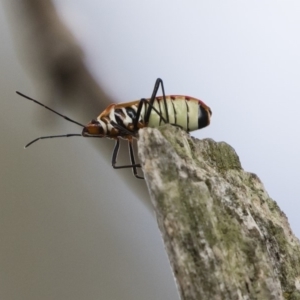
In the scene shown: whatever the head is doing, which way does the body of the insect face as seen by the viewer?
to the viewer's left
